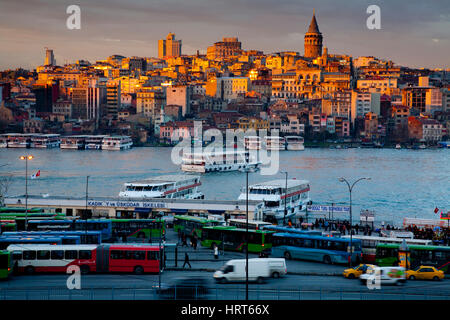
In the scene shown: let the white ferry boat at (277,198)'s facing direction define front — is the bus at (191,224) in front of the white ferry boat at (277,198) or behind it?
in front

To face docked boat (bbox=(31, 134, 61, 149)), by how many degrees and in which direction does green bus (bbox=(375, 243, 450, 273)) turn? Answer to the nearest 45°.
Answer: approximately 45° to its right

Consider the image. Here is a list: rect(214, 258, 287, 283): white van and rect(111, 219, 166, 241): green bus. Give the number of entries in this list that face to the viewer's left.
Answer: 1

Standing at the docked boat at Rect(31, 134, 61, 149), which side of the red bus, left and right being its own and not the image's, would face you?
right

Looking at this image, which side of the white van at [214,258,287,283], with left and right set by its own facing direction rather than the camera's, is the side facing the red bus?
front

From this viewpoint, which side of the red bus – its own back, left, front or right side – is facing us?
left

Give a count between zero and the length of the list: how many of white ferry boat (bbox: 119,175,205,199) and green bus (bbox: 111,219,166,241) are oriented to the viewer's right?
1

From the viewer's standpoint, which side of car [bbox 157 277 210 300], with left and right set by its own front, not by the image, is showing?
left

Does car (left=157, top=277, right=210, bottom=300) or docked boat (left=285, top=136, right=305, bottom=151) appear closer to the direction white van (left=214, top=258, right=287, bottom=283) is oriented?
the car

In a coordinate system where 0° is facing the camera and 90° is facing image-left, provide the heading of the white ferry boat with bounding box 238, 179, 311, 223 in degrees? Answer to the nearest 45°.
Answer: approximately 45°
